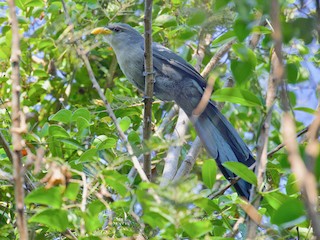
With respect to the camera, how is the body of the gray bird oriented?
to the viewer's left

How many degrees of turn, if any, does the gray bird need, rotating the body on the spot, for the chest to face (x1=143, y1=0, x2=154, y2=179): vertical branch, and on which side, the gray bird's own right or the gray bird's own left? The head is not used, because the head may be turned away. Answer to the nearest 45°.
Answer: approximately 90° to the gray bird's own left

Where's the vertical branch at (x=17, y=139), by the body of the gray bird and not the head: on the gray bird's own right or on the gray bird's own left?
on the gray bird's own left

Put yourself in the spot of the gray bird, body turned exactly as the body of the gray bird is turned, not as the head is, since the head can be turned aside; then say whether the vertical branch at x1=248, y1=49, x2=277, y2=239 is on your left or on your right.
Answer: on your left
